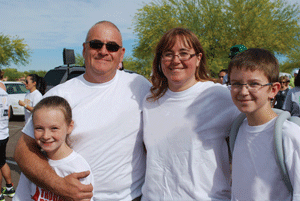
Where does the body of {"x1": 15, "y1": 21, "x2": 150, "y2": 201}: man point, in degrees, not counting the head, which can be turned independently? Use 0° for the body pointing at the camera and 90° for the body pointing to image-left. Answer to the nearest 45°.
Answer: approximately 0°

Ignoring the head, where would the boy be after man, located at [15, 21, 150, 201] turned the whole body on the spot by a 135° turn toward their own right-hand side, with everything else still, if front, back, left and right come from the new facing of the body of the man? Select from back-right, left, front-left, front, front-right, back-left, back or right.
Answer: back

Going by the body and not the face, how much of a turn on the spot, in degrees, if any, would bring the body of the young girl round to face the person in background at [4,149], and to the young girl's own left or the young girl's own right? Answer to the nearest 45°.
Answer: approximately 135° to the young girl's own right

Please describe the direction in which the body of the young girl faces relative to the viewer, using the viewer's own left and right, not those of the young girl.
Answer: facing the viewer and to the left of the viewer

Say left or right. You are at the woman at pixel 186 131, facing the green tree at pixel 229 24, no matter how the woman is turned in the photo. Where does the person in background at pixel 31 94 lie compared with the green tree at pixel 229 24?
left
